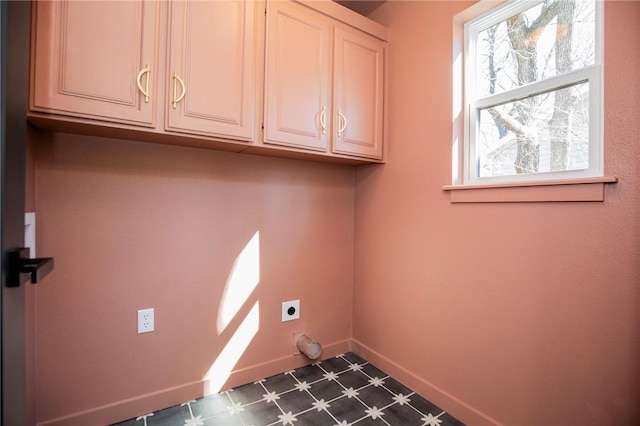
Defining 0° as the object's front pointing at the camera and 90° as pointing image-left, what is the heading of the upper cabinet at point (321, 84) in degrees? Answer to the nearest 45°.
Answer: approximately 315°

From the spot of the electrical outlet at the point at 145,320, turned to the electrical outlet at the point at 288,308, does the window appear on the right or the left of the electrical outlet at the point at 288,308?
right

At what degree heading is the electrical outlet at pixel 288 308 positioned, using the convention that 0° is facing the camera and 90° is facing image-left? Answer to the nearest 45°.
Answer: approximately 315°
